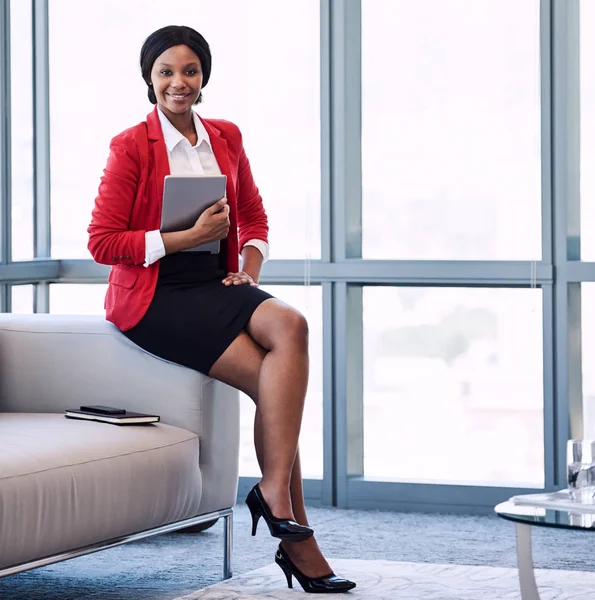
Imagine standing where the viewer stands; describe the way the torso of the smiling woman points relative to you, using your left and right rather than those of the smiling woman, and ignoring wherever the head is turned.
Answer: facing the viewer and to the right of the viewer

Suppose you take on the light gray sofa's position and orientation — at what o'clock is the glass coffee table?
The glass coffee table is roughly at 12 o'clock from the light gray sofa.
